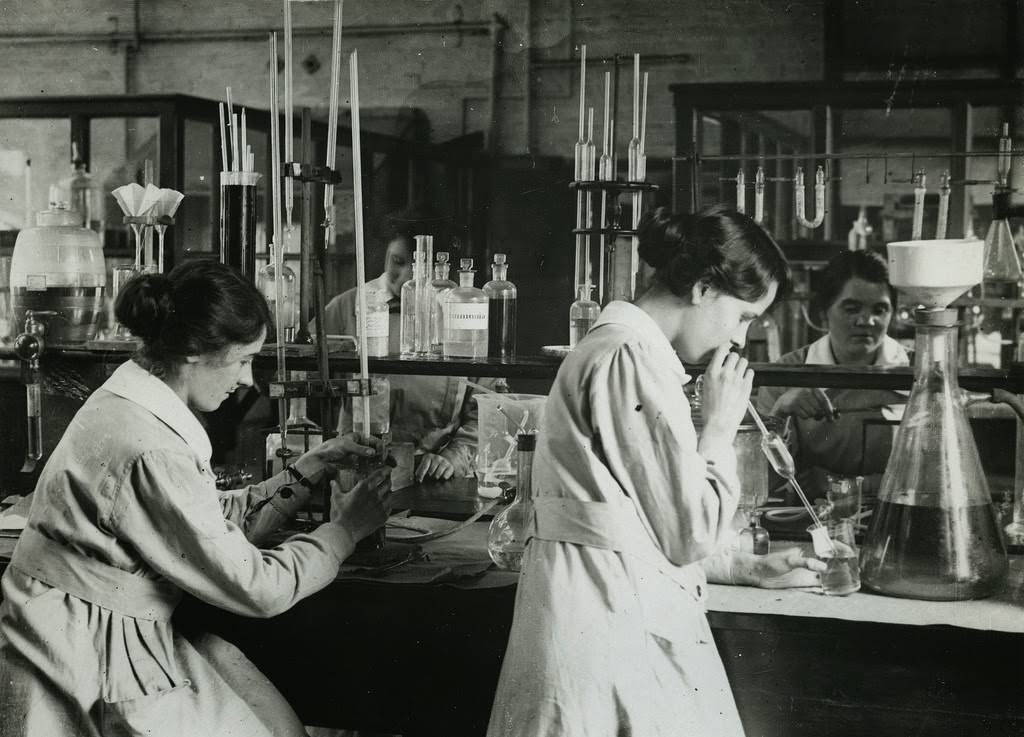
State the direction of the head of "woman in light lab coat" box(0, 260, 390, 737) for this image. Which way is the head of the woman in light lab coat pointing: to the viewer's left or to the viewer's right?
to the viewer's right

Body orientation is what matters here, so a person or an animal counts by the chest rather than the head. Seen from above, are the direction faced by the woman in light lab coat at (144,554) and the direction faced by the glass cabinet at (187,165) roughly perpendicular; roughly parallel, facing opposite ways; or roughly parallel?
roughly perpendicular

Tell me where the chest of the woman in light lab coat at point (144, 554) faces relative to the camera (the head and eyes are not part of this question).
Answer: to the viewer's right

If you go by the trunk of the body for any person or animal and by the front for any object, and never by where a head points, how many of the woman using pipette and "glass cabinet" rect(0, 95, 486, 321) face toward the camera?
1

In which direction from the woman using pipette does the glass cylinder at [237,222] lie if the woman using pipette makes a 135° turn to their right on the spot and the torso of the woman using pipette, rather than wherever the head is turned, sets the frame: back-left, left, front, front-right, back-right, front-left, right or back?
right

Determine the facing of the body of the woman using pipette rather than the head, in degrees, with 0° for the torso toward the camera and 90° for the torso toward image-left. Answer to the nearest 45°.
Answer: approximately 270°

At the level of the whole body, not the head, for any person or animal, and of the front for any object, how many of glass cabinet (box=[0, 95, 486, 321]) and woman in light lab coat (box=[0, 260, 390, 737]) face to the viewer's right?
1
